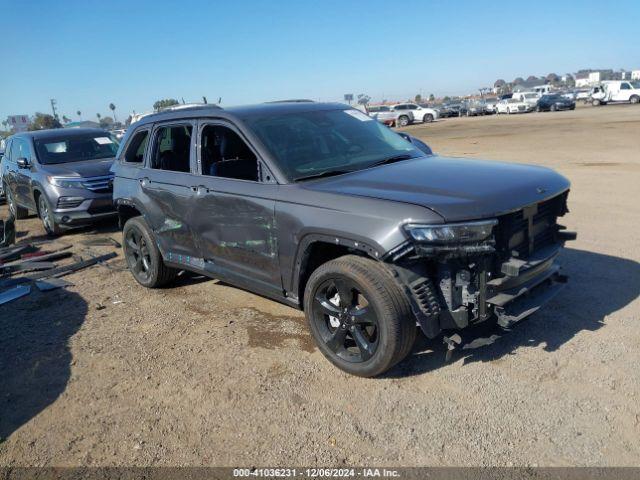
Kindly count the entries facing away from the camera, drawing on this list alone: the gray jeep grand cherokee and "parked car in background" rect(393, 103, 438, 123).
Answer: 0

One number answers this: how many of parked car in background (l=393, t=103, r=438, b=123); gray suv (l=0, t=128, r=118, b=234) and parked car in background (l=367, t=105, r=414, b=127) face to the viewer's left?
0

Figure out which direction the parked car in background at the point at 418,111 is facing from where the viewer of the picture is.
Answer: facing to the right of the viewer

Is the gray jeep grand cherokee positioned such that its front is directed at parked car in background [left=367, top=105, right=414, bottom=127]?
no

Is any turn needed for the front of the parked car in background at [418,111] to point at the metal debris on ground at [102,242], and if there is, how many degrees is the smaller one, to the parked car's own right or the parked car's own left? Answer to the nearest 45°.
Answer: approximately 90° to the parked car's own right

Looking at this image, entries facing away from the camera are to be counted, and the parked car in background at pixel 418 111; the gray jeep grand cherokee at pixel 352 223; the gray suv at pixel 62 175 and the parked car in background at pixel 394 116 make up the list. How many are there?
0

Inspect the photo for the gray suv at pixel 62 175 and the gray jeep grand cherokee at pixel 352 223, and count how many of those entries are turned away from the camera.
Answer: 0

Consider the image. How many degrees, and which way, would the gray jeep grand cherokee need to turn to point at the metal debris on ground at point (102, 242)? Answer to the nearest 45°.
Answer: approximately 180°

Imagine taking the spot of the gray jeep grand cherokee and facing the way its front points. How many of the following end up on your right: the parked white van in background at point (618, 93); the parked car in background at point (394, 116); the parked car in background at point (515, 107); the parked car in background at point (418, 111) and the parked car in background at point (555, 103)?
0

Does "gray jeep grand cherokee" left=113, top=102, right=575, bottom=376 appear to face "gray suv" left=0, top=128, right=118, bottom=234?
no

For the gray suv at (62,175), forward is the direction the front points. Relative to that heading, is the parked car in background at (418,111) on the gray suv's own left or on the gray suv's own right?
on the gray suv's own left

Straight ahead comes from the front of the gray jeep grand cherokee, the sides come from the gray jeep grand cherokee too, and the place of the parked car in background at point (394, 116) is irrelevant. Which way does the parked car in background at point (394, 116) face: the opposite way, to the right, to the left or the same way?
the same way

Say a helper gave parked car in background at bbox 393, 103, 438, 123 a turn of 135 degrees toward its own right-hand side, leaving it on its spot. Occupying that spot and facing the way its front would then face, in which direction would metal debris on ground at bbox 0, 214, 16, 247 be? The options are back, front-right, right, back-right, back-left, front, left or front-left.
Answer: front-left

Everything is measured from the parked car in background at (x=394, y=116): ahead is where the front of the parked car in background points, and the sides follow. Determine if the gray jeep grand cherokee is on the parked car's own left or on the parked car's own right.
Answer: on the parked car's own right

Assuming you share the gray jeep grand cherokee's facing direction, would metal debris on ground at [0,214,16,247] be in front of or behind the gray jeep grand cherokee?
behind

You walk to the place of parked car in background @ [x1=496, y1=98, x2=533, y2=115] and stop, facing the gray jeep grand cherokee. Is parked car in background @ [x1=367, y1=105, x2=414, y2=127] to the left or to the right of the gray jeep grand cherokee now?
right

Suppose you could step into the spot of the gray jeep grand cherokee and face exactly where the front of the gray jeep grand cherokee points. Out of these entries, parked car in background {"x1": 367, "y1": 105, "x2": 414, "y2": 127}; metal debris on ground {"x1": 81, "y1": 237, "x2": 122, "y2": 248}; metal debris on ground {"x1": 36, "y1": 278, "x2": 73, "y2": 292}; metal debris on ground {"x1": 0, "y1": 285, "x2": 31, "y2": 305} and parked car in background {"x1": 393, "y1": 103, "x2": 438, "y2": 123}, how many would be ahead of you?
0

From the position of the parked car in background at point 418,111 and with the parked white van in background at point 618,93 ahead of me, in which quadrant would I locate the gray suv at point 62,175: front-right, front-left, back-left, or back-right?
back-right

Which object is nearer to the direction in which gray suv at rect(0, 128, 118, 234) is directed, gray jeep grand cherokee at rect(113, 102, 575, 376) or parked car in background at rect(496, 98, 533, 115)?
the gray jeep grand cherokee

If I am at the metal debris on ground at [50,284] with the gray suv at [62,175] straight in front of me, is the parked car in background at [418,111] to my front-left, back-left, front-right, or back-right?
front-right

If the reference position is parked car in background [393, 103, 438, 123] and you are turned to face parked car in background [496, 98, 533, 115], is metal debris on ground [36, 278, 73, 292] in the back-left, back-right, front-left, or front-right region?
back-right
